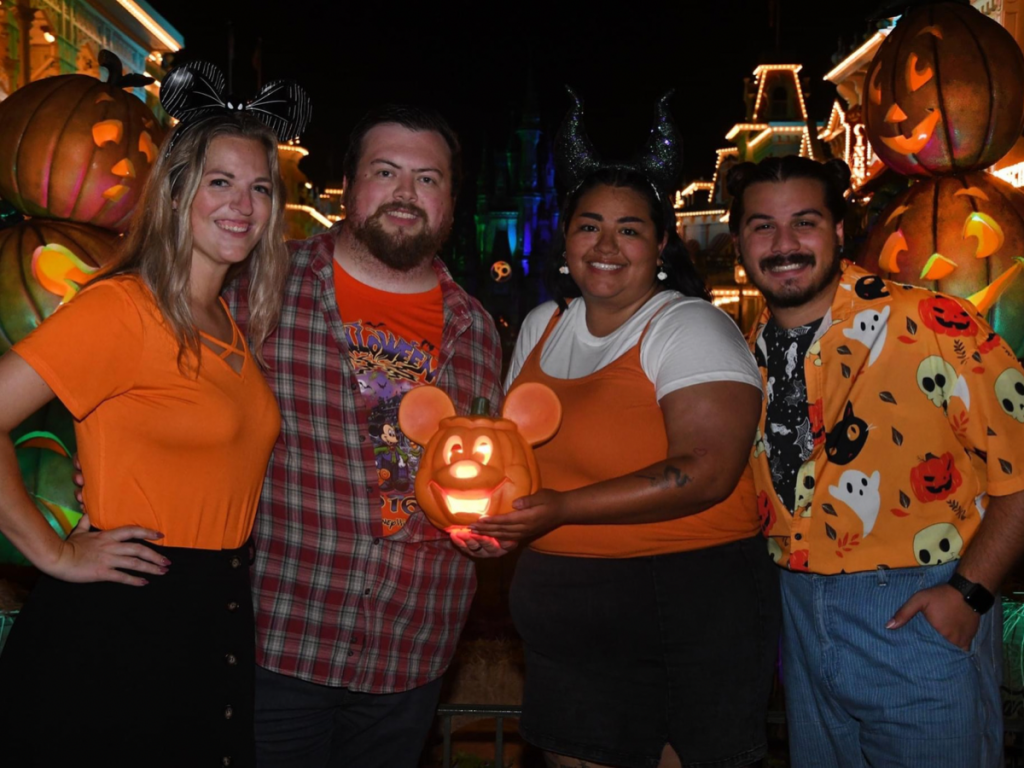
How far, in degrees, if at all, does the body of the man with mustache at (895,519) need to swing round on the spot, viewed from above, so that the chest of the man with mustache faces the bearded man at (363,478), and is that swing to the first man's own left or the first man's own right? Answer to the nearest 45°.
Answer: approximately 45° to the first man's own right

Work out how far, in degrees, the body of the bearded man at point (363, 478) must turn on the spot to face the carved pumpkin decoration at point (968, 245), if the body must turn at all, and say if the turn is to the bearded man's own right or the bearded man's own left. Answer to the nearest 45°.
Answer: approximately 135° to the bearded man's own left

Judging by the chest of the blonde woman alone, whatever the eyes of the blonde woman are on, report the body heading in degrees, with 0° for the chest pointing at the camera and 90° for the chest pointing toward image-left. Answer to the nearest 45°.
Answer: approximately 315°

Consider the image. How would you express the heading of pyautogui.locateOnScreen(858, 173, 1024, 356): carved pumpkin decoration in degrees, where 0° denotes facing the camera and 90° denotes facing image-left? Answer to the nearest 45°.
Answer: approximately 45°

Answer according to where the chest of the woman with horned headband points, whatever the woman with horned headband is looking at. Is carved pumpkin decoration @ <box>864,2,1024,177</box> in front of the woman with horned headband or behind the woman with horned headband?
behind

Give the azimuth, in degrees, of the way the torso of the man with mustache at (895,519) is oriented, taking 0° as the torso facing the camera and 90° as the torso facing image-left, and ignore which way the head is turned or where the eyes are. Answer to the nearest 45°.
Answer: approximately 45°
